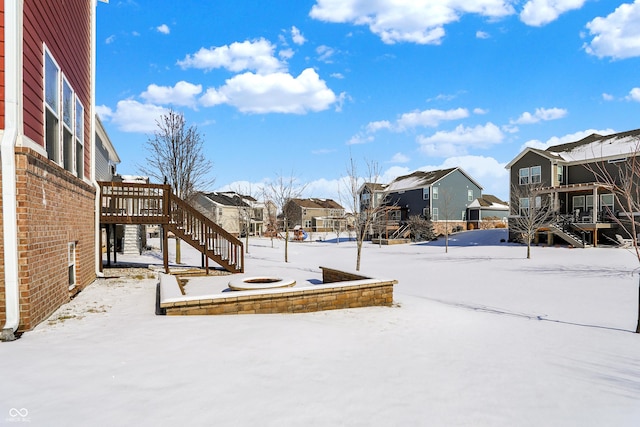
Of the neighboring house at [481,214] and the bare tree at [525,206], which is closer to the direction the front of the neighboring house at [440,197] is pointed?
the neighboring house

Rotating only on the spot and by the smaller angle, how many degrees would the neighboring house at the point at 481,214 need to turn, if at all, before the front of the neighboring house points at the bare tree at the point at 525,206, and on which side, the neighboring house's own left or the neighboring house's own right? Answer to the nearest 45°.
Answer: approximately 135° to the neighboring house's own right

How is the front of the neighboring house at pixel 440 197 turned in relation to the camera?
facing away from the viewer and to the right of the viewer

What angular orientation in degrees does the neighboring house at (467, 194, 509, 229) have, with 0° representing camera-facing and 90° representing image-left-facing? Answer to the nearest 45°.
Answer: approximately 45°

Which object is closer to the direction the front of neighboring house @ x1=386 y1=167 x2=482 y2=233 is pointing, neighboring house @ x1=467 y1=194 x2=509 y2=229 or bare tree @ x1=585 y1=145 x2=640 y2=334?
the neighboring house
